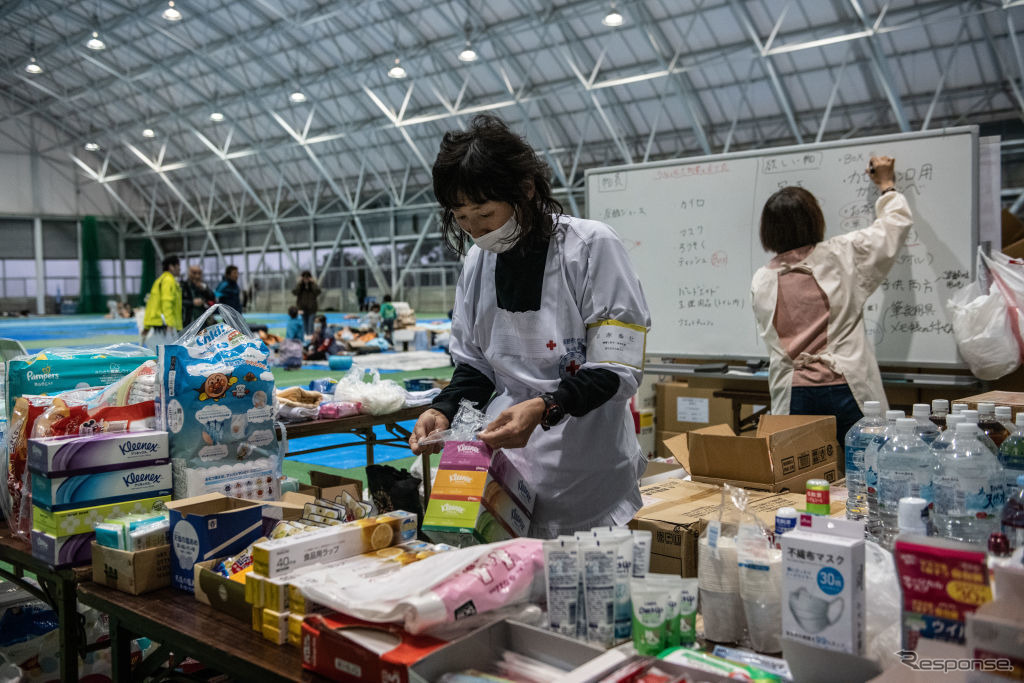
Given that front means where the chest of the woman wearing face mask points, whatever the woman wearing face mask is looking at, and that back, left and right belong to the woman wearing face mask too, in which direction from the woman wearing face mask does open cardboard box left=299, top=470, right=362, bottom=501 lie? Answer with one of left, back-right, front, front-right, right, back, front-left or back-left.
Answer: right

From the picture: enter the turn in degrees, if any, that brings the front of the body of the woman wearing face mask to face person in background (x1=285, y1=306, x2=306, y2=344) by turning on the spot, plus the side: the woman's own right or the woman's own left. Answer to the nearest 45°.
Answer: approximately 135° to the woman's own right

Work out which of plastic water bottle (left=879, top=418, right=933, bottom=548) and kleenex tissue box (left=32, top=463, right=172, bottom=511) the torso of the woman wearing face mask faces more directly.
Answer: the kleenex tissue box

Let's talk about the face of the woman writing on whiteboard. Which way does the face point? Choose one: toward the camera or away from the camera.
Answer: away from the camera
